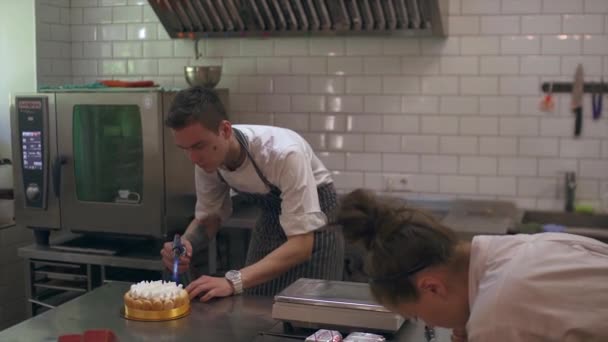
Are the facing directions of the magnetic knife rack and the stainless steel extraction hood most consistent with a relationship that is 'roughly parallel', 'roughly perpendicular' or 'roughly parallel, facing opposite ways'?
roughly parallel

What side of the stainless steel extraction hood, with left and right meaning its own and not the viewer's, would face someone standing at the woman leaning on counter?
front

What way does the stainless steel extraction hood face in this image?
toward the camera

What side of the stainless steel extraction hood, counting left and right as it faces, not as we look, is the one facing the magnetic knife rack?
left

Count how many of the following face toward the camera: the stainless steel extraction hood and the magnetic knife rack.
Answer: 2

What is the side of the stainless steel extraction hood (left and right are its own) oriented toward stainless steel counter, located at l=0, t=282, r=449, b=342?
front

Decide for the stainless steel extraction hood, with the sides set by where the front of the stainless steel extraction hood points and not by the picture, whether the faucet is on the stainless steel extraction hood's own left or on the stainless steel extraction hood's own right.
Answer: on the stainless steel extraction hood's own left

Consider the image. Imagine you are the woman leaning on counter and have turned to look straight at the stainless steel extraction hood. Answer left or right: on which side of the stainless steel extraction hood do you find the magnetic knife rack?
right

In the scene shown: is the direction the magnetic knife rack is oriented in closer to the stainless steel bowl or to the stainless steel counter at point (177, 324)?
the stainless steel counter

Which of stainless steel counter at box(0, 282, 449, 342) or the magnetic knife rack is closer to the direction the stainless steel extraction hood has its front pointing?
the stainless steel counter

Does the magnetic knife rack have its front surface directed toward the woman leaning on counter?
yes

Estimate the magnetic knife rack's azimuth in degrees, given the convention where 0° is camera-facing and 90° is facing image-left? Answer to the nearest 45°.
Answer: approximately 0°

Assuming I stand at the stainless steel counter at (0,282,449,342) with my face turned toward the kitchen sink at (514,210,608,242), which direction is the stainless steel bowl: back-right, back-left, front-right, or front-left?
front-left
